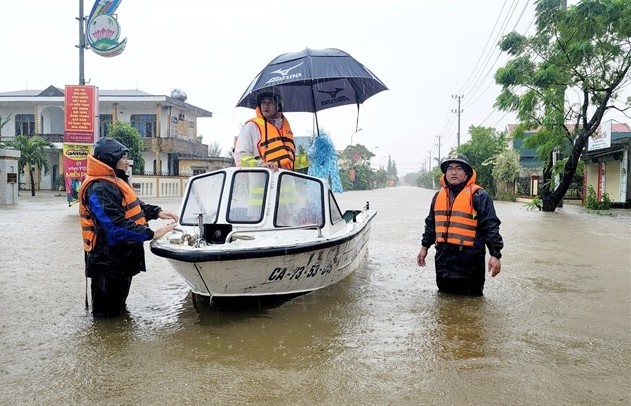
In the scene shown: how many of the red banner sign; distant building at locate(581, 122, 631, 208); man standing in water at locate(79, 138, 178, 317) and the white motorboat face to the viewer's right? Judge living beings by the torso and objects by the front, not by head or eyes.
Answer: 1

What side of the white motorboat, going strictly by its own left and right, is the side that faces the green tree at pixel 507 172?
back

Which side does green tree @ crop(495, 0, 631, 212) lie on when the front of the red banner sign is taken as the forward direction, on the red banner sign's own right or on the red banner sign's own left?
on the red banner sign's own left

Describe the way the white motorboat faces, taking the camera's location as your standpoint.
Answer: facing the viewer and to the left of the viewer

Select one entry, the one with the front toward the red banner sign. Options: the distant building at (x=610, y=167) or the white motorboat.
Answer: the distant building

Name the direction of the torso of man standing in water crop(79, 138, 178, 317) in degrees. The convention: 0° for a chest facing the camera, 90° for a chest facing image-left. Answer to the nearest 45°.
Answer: approximately 270°

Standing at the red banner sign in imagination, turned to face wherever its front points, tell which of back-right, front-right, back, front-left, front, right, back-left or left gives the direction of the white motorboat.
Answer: front

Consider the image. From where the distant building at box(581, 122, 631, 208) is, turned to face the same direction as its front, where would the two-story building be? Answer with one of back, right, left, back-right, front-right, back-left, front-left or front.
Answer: front-right

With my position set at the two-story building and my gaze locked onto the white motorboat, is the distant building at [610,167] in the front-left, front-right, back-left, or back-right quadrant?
front-left

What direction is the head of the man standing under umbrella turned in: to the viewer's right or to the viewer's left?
to the viewer's left

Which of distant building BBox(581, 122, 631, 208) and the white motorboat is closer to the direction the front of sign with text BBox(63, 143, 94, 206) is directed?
the white motorboat

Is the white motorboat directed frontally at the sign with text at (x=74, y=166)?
no

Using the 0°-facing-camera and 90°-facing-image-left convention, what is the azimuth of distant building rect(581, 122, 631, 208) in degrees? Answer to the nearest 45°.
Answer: approximately 45°

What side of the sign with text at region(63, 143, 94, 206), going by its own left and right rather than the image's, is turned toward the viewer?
front

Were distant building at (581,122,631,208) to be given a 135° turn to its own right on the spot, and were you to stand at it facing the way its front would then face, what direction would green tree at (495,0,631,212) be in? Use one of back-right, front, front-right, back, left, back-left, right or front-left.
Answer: back
